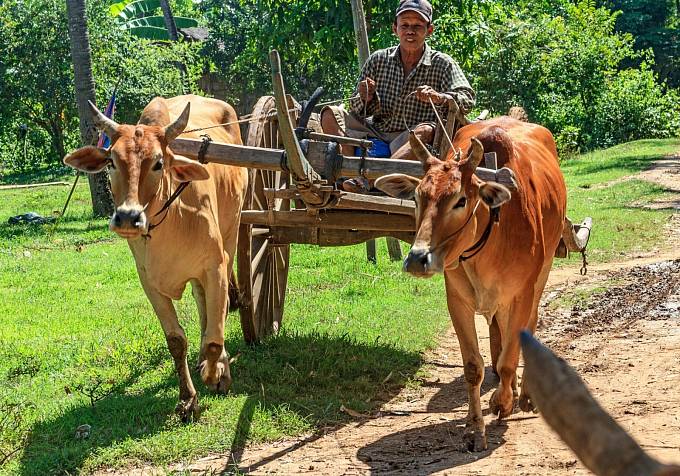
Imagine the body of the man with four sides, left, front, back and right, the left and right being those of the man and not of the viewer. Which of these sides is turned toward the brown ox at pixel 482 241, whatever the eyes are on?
front

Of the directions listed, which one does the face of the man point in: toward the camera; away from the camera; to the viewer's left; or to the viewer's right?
toward the camera

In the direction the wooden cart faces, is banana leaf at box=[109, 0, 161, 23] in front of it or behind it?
behind

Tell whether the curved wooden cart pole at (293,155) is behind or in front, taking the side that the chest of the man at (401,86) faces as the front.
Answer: in front

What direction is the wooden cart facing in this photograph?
toward the camera

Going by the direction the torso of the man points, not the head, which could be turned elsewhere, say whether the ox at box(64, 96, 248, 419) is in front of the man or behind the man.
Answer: in front

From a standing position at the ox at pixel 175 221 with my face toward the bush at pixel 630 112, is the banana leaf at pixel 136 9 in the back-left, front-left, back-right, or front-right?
front-left

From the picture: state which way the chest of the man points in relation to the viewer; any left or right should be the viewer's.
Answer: facing the viewer

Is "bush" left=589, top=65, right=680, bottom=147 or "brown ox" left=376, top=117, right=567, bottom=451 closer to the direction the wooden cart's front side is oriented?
the brown ox

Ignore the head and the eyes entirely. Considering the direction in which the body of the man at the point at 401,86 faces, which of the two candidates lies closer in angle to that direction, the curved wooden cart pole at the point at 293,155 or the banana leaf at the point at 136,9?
the curved wooden cart pole

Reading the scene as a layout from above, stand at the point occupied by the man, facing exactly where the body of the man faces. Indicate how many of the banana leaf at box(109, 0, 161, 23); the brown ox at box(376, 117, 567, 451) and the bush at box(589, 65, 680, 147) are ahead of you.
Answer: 1

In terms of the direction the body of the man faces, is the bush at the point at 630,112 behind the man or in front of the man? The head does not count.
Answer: behind

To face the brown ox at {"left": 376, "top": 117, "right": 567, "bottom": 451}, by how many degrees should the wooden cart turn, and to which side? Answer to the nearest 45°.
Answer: approximately 45° to its left
